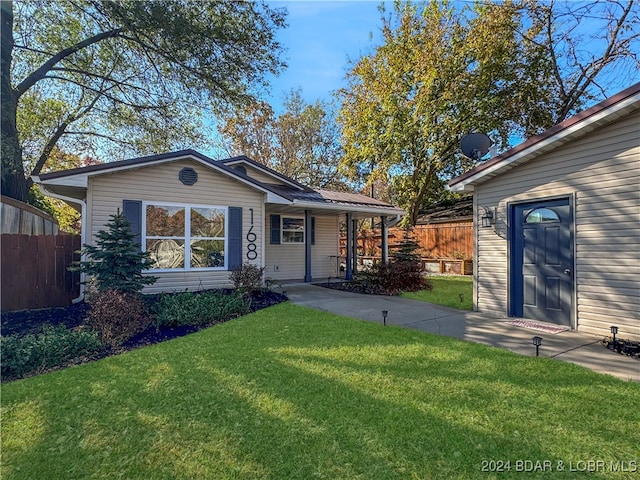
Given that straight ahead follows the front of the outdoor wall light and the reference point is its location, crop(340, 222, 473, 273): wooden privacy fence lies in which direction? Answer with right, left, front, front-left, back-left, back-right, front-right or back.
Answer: back-right

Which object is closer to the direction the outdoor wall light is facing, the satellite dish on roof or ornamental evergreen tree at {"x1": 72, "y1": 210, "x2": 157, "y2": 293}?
the ornamental evergreen tree

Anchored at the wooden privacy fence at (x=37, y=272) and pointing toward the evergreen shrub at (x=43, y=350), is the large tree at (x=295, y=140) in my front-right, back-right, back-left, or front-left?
back-left

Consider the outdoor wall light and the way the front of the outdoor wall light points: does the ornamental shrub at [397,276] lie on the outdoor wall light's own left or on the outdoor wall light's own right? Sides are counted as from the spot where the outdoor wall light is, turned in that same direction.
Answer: on the outdoor wall light's own right

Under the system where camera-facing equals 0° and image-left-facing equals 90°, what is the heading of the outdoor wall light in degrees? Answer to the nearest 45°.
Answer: approximately 45°

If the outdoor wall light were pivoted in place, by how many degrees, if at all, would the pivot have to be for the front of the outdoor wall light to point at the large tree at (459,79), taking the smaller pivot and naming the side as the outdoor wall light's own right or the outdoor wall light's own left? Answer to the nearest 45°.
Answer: approximately 135° to the outdoor wall light's own right

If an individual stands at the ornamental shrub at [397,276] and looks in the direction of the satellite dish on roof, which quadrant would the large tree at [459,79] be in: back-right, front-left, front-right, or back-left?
back-left

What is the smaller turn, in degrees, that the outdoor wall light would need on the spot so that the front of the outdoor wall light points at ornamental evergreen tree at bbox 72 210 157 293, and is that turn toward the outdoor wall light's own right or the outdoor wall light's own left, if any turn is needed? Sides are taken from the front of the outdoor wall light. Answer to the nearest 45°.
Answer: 0° — it already faces it
